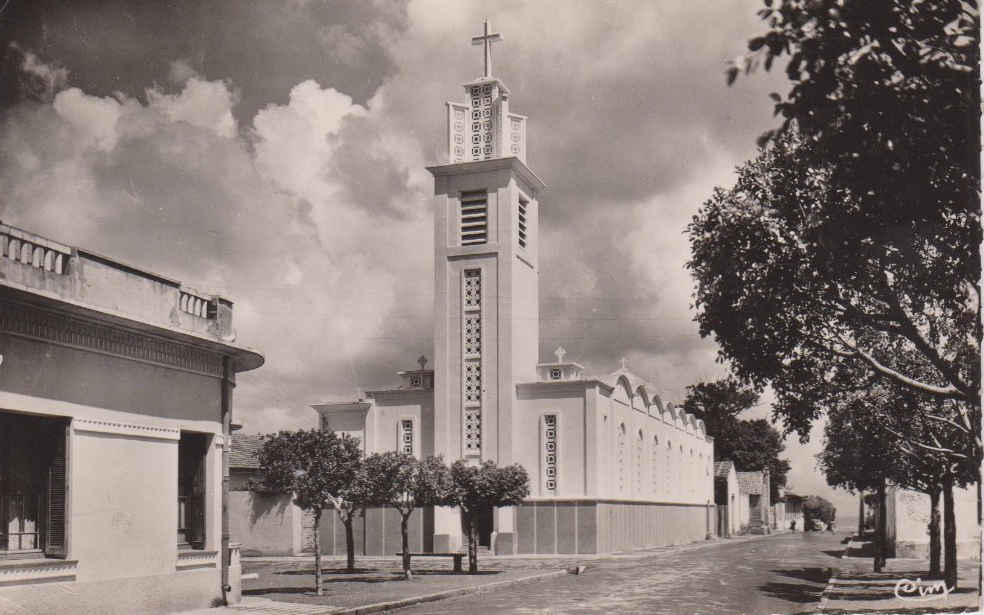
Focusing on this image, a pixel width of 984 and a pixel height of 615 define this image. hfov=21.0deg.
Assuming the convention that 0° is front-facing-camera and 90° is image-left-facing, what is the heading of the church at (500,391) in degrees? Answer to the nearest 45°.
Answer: approximately 45°

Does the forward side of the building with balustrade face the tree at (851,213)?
yes

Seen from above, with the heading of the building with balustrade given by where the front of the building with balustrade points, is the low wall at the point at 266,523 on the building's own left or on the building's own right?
on the building's own left

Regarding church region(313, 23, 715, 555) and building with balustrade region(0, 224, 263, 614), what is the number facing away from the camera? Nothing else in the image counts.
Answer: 0

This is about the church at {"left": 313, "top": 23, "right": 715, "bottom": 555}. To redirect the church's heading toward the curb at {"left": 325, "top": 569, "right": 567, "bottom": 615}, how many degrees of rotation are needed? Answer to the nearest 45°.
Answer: approximately 45° to its left

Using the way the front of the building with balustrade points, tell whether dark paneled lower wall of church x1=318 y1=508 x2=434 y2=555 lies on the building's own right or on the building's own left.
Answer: on the building's own left

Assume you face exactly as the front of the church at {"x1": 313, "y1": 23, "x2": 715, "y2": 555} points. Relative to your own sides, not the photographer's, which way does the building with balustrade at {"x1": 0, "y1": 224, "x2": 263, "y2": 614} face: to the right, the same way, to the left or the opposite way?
to the left

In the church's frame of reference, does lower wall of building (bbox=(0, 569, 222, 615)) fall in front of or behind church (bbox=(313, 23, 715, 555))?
in front

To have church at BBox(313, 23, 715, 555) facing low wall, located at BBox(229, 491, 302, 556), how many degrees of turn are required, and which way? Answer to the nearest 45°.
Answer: approximately 45° to its right

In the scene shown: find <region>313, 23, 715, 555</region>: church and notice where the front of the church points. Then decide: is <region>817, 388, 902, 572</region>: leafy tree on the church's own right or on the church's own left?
on the church's own left

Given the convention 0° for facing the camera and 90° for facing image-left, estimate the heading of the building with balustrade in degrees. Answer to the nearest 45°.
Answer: approximately 315°
